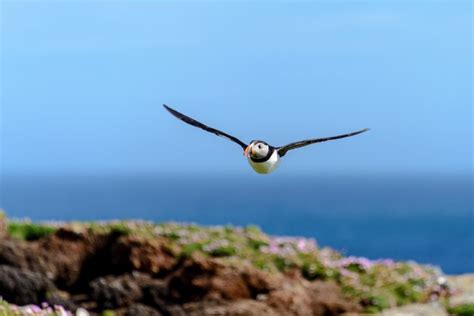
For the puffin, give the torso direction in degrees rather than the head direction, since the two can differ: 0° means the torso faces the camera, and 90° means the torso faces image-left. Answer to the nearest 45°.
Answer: approximately 0°
